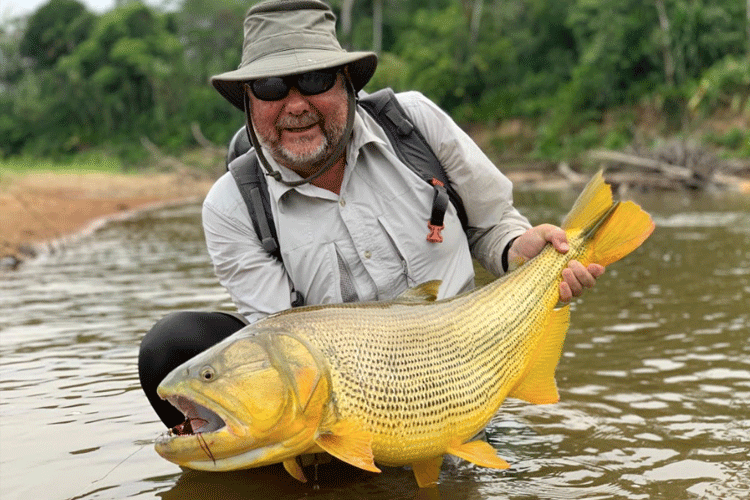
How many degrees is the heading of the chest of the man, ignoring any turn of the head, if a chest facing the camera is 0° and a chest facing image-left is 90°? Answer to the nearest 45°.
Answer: approximately 0°
